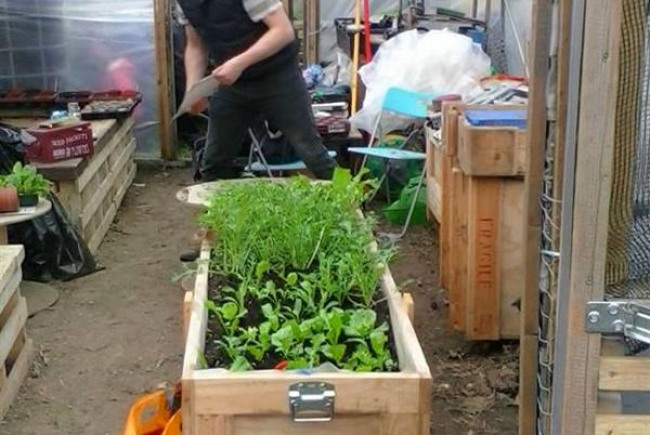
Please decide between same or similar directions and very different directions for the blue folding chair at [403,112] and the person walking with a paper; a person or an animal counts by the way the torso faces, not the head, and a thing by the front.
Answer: same or similar directions

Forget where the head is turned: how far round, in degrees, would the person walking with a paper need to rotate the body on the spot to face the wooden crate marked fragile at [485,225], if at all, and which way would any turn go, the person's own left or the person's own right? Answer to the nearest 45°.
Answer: approximately 90° to the person's own left

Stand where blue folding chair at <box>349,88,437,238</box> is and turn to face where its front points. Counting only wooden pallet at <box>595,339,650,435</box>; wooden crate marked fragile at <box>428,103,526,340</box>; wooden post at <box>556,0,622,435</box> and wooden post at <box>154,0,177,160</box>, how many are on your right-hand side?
1

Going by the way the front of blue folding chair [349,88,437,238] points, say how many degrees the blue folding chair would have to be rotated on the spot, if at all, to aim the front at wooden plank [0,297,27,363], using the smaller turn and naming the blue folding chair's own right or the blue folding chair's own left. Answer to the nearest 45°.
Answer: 0° — it already faces it

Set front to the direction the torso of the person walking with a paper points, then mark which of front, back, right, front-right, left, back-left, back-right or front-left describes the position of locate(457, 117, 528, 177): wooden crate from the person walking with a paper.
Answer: left

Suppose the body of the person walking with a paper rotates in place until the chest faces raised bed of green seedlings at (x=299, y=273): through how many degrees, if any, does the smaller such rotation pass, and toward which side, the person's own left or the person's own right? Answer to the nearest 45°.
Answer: approximately 45° to the person's own left

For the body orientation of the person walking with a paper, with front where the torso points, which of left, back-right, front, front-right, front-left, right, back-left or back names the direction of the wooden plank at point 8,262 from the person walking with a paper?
front

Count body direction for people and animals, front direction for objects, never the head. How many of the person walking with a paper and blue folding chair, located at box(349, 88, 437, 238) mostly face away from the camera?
0

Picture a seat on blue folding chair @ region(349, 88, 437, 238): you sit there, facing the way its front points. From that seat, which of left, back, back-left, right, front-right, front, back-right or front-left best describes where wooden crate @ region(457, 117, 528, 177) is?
front-left

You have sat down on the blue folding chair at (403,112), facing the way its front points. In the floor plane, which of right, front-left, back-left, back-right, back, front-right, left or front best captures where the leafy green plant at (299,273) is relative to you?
front-left

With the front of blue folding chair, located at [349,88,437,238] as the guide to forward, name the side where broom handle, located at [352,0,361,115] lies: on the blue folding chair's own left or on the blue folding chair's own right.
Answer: on the blue folding chair's own right

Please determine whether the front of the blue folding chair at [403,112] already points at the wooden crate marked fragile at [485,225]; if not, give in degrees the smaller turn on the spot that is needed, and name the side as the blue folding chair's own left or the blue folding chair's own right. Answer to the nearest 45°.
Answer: approximately 45° to the blue folding chair's own left

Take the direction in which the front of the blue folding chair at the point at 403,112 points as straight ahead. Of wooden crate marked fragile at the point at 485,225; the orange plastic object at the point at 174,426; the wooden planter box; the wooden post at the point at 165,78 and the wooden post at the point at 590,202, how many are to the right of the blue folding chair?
1

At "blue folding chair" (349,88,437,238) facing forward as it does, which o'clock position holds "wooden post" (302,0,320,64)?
The wooden post is roughly at 4 o'clock from the blue folding chair.

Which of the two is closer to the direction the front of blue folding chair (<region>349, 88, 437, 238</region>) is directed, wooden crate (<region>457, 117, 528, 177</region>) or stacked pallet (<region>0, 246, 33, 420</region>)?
the stacked pallet

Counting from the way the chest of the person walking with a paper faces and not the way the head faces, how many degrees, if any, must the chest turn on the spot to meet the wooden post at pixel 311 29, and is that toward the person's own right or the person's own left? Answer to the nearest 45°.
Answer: approximately 135° to the person's own right

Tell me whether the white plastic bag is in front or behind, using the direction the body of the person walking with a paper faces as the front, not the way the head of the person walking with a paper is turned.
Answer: behind

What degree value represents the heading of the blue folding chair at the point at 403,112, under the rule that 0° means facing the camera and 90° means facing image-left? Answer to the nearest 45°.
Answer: approximately 45°
